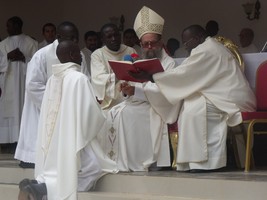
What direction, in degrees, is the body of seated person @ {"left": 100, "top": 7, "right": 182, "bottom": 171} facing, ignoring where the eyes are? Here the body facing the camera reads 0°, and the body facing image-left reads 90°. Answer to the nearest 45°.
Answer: approximately 45°

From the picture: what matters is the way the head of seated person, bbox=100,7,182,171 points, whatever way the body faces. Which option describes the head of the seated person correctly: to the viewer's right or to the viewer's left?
to the viewer's left
